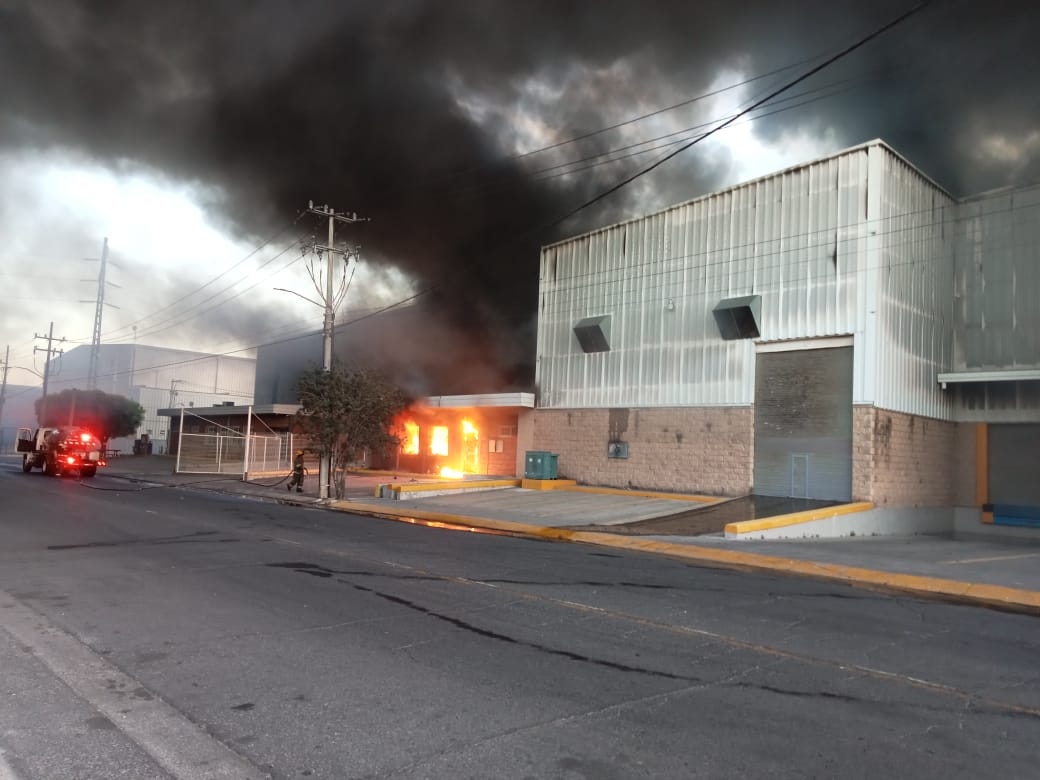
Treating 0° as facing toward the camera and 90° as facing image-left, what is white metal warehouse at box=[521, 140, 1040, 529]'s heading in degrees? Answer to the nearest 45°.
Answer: approximately 45°

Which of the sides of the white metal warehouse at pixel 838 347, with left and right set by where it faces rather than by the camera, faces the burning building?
right

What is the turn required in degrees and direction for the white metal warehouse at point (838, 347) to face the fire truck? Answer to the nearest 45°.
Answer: approximately 45° to its right

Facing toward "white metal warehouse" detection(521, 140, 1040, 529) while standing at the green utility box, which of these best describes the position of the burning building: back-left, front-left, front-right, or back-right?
back-left

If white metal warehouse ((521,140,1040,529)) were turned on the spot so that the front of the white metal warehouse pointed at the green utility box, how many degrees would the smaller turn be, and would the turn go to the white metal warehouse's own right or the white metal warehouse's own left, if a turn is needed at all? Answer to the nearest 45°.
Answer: approximately 45° to the white metal warehouse's own right

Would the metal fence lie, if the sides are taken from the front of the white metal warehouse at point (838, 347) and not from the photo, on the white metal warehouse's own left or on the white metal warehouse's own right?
on the white metal warehouse's own right

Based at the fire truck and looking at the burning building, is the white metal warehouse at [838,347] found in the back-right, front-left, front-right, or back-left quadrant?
front-right

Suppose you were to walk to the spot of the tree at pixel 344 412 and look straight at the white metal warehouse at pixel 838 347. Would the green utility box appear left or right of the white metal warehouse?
left

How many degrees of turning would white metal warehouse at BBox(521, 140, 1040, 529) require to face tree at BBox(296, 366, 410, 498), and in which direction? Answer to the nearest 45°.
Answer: approximately 45° to its right
